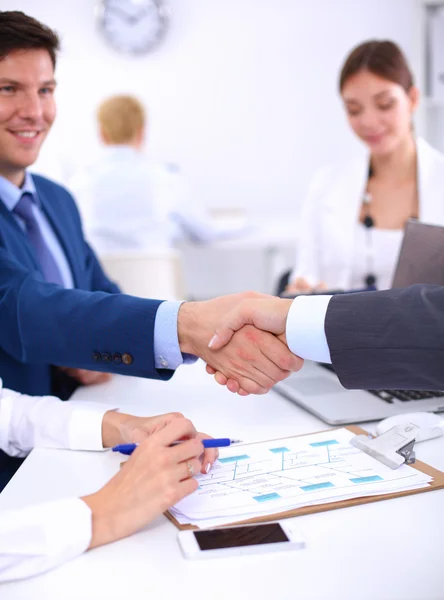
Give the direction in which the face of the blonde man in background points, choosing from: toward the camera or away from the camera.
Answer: away from the camera

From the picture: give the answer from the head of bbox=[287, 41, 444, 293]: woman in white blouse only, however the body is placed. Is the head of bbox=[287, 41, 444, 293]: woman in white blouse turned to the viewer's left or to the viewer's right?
to the viewer's left

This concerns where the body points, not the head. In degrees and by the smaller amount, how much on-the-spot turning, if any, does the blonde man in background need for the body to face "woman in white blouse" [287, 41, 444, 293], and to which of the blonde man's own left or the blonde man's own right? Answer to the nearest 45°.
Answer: approximately 135° to the blonde man's own right

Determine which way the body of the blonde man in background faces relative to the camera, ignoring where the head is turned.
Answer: away from the camera

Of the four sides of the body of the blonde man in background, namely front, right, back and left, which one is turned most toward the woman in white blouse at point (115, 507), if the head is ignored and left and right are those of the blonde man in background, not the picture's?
back

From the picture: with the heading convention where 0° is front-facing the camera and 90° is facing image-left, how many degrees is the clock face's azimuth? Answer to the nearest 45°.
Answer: approximately 0°

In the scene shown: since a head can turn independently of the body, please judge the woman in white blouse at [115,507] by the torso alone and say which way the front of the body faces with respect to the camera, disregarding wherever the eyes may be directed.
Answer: to the viewer's right

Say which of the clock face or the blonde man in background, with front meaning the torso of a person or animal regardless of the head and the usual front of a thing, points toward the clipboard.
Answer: the clock face

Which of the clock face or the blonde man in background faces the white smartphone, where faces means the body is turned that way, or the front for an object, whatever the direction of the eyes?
the clock face
